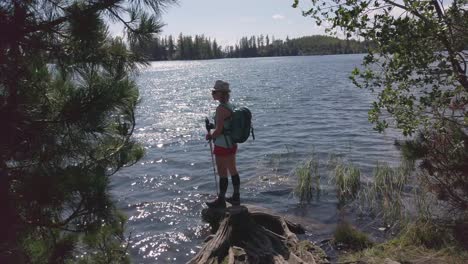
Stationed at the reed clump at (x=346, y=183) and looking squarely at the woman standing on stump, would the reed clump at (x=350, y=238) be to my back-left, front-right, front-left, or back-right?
front-left

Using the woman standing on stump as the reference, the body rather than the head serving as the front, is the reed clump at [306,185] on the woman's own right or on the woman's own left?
on the woman's own right

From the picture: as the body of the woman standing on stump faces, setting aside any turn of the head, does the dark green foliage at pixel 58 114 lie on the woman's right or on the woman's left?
on the woman's left

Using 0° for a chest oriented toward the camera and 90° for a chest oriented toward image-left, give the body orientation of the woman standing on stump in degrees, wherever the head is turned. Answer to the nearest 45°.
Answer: approximately 90°

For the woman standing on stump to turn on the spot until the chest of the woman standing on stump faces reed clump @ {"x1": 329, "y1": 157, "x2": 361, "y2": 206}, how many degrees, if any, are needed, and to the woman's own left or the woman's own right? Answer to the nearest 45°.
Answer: approximately 135° to the woman's own right

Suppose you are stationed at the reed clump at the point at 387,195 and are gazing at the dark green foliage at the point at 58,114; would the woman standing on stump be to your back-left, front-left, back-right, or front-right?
front-right

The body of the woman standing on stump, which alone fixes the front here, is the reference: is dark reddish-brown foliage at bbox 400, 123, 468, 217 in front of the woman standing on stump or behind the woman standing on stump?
behind

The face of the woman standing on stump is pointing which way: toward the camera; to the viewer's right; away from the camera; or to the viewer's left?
to the viewer's left

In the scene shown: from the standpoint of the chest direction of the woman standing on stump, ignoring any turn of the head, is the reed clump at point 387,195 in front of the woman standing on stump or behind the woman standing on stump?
behind

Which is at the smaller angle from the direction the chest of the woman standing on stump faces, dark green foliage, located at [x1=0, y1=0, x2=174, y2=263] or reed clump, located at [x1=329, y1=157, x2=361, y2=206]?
the dark green foliage

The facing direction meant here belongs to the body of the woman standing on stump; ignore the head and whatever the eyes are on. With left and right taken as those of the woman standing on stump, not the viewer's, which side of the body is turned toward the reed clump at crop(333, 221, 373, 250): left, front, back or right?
back
